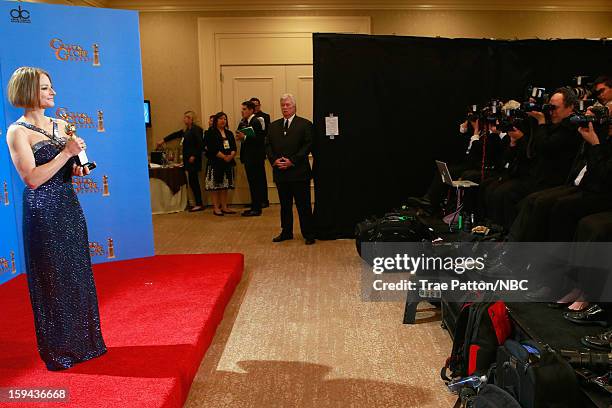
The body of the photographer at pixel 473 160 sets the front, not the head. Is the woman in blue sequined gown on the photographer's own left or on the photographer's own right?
on the photographer's own left

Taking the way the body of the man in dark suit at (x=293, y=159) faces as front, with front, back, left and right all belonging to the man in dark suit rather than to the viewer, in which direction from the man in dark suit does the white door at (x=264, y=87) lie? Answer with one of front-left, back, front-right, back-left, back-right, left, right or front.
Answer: back-right

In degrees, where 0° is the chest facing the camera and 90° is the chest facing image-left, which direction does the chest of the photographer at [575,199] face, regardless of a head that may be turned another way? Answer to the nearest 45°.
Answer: approximately 90°

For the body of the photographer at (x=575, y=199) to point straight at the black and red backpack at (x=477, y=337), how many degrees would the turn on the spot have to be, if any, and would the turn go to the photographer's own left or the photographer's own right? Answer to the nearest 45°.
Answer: approximately 90° to the photographer's own left

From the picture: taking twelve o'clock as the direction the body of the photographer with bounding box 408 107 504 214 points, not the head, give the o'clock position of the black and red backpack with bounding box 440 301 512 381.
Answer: The black and red backpack is roughly at 9 o'clock from the photographer.

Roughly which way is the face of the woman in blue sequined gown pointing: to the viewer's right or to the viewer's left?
to the viewer's right

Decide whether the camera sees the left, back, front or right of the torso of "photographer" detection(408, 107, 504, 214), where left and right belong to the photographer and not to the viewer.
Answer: left

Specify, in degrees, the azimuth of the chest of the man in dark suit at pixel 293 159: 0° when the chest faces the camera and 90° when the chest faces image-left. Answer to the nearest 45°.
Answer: approximately 45°

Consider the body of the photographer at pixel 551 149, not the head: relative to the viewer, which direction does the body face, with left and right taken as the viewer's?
facing to the left of the viewer

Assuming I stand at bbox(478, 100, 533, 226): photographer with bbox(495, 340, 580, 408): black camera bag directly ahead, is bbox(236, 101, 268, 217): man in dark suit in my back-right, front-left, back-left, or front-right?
back-right
